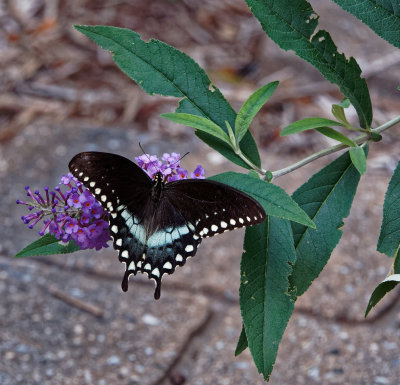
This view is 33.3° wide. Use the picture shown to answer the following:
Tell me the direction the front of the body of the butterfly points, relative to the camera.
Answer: away from the camera
